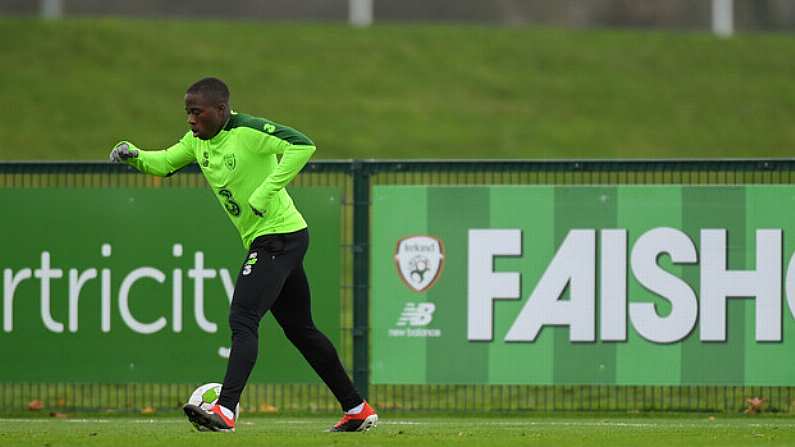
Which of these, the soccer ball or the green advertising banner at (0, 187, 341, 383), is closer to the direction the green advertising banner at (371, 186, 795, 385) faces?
the soccer ball

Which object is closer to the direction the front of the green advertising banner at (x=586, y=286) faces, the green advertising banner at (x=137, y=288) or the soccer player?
the soccer player

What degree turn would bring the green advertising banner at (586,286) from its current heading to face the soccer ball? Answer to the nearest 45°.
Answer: approximately 45° to its right

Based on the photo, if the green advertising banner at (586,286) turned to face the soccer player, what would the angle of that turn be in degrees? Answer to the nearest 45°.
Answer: approximately 45° to its right

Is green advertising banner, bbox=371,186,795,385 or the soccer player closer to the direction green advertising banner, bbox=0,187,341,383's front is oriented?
the soccer player

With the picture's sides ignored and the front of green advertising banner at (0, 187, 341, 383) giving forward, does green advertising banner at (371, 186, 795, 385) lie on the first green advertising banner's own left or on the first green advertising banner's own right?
on the first green advertising banner's own left

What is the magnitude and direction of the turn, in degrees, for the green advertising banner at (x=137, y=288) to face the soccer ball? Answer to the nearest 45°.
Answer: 0° — it already faces it

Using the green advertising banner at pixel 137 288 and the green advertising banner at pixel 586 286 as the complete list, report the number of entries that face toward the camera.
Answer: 2

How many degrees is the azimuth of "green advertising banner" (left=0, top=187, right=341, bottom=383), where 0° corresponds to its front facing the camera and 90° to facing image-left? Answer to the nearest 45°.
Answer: approximately 0°
